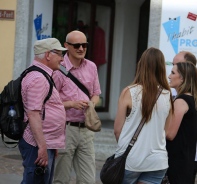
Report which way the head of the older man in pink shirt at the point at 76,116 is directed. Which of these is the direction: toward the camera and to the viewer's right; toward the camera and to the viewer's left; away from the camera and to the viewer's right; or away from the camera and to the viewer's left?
toward the camera and to the viewer's right

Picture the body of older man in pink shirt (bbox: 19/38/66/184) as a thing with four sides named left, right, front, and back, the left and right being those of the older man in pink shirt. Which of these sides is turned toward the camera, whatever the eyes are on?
right

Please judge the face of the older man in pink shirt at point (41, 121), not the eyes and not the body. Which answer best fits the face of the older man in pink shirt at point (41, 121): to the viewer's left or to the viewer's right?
to the viewer's right

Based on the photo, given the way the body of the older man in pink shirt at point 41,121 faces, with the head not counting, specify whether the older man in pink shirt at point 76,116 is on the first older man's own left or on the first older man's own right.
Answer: on the first older man's own left
